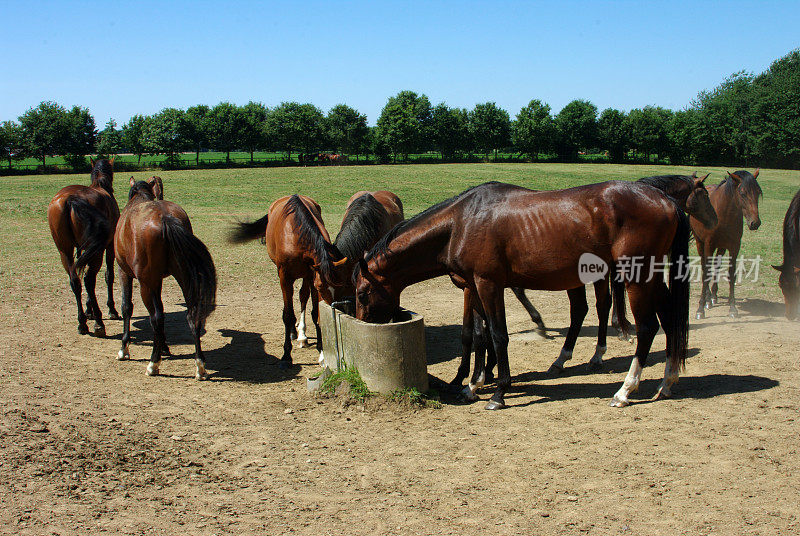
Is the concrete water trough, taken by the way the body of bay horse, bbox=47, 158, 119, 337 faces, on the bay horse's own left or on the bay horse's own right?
on the bay horse's own right

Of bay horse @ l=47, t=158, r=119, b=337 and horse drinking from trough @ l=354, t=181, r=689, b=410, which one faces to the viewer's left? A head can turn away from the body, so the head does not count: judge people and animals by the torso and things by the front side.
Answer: the horse drinking from trough

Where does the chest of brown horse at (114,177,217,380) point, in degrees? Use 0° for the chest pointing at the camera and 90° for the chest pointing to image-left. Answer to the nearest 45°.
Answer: approximately 135°

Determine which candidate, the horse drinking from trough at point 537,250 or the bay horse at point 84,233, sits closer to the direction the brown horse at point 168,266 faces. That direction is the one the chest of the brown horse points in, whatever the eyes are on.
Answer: the bay horse

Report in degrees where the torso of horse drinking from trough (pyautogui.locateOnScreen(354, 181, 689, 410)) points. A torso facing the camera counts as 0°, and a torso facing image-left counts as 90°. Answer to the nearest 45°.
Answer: approximately 90°

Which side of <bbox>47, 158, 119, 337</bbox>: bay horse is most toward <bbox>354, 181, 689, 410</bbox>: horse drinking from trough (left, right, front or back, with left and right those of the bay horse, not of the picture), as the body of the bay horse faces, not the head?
right

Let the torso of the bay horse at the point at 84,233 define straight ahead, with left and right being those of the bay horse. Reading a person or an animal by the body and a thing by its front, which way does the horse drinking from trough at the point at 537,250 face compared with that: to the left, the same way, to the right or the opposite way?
to the left

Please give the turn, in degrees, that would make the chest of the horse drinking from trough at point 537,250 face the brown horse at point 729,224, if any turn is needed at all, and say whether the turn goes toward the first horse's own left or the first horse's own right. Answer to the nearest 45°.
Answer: approximately 135° to the first horse's own right

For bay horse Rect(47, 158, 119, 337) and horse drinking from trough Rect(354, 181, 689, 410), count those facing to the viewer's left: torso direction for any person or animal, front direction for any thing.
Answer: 1

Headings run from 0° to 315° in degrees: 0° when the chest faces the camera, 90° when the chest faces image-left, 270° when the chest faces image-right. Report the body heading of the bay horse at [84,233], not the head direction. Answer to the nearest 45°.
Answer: approximately 225°

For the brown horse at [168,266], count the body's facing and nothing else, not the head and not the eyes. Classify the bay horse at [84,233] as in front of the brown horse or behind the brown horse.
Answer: in front
